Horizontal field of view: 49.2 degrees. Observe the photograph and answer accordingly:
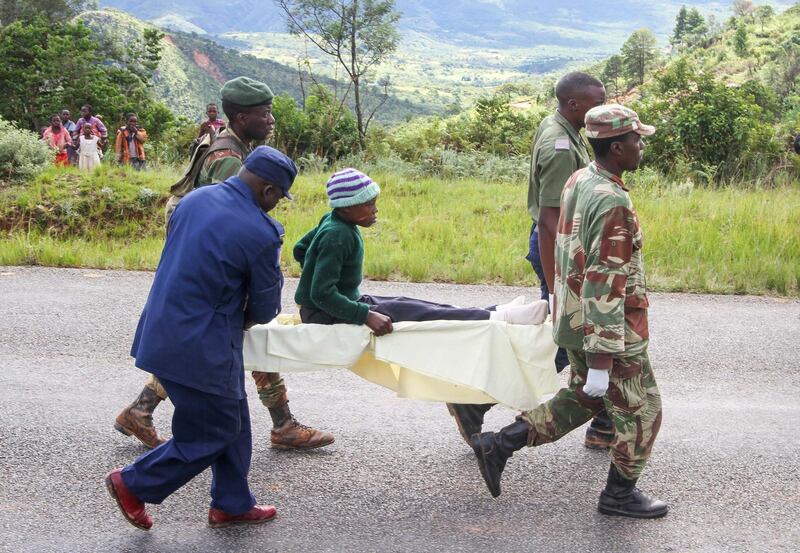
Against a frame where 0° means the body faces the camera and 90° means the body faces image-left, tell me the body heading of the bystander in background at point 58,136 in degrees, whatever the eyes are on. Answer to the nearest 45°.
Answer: approximately 0°

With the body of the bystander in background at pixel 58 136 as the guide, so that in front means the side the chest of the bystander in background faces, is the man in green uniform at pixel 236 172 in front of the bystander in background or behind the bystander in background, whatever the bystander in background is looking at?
in front

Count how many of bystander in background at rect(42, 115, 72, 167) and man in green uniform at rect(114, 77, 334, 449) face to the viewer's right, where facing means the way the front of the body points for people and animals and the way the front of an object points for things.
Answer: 1

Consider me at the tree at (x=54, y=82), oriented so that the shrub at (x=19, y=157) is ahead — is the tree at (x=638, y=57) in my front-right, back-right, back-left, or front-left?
back-left

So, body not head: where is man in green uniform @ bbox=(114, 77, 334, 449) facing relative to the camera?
to the viewer's right

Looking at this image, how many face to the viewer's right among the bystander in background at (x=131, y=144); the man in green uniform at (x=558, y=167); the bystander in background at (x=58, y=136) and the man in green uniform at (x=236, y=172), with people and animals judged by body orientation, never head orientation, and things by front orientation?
2

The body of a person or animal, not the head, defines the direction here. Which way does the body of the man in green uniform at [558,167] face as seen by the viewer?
to the viewer's right

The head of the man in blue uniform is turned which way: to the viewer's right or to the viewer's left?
to the viewer's right

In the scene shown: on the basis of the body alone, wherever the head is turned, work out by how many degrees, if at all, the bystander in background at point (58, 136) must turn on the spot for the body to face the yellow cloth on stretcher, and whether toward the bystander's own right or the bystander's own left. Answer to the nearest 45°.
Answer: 0° — they already face it

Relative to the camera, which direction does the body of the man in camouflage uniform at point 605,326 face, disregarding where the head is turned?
to the viewer's right
